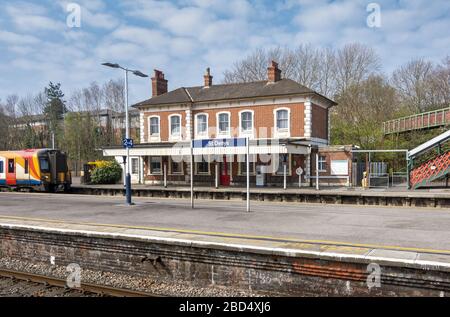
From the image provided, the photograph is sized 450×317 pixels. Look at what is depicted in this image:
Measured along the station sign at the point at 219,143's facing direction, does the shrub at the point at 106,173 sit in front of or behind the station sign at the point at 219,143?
behind

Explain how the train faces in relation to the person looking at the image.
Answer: facing the viewer and to the right of the viewer

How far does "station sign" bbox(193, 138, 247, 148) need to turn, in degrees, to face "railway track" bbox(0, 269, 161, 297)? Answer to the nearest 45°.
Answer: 0° — it already faces it

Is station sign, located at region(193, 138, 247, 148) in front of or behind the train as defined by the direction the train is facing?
in front

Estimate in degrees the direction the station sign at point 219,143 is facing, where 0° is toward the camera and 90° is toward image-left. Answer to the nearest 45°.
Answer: approximately 0°

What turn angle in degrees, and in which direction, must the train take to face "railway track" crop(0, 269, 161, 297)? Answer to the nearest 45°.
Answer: approximately 45° to its right

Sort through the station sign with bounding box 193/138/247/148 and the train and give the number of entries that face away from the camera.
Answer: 0

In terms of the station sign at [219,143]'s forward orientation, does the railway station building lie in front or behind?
behind

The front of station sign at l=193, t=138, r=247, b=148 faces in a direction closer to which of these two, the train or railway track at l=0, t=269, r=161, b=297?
the railway track
